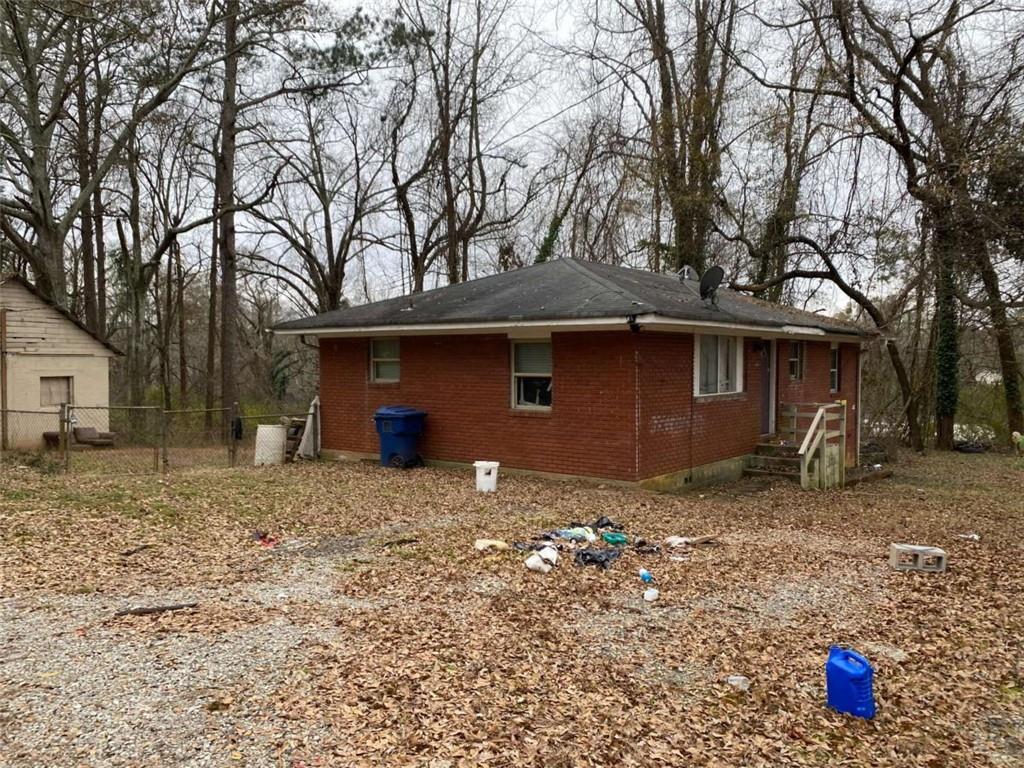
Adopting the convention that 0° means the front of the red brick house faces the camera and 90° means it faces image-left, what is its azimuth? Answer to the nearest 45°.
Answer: approximately 315°

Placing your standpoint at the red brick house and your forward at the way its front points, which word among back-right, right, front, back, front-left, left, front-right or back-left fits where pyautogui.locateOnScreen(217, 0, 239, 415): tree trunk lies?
back

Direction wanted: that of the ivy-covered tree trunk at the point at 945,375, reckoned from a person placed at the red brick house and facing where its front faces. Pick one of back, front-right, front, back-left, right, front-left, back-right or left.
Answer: left

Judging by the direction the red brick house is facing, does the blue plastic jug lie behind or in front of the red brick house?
in front

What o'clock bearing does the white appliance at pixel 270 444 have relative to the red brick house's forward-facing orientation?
The white appliance is roughly at 5 o'clock from the red brick house.

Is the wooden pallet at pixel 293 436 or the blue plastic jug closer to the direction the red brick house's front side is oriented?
the blue plastic jug

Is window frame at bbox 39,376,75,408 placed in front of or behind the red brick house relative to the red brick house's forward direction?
behind

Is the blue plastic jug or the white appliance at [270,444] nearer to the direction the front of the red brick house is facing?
the blue plastic jug

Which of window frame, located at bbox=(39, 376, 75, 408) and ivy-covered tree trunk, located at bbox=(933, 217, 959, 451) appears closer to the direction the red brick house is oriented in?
the ivy-covered tree trunk

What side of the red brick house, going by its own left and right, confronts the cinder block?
front

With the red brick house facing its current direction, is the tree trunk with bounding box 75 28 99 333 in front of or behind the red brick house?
behind
